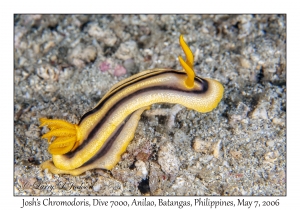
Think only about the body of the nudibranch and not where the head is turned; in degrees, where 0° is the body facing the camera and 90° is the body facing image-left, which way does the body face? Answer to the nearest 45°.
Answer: approximately 270°

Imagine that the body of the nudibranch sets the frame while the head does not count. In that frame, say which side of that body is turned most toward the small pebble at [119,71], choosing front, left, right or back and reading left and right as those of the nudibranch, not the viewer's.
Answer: left
